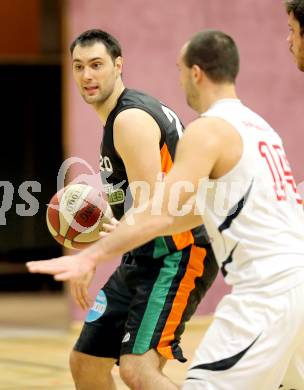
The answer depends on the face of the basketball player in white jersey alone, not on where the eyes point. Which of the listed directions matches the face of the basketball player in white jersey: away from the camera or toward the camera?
away from the camera

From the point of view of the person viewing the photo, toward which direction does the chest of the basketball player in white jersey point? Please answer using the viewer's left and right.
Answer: facing away from the viewer and to the left of the viewer
